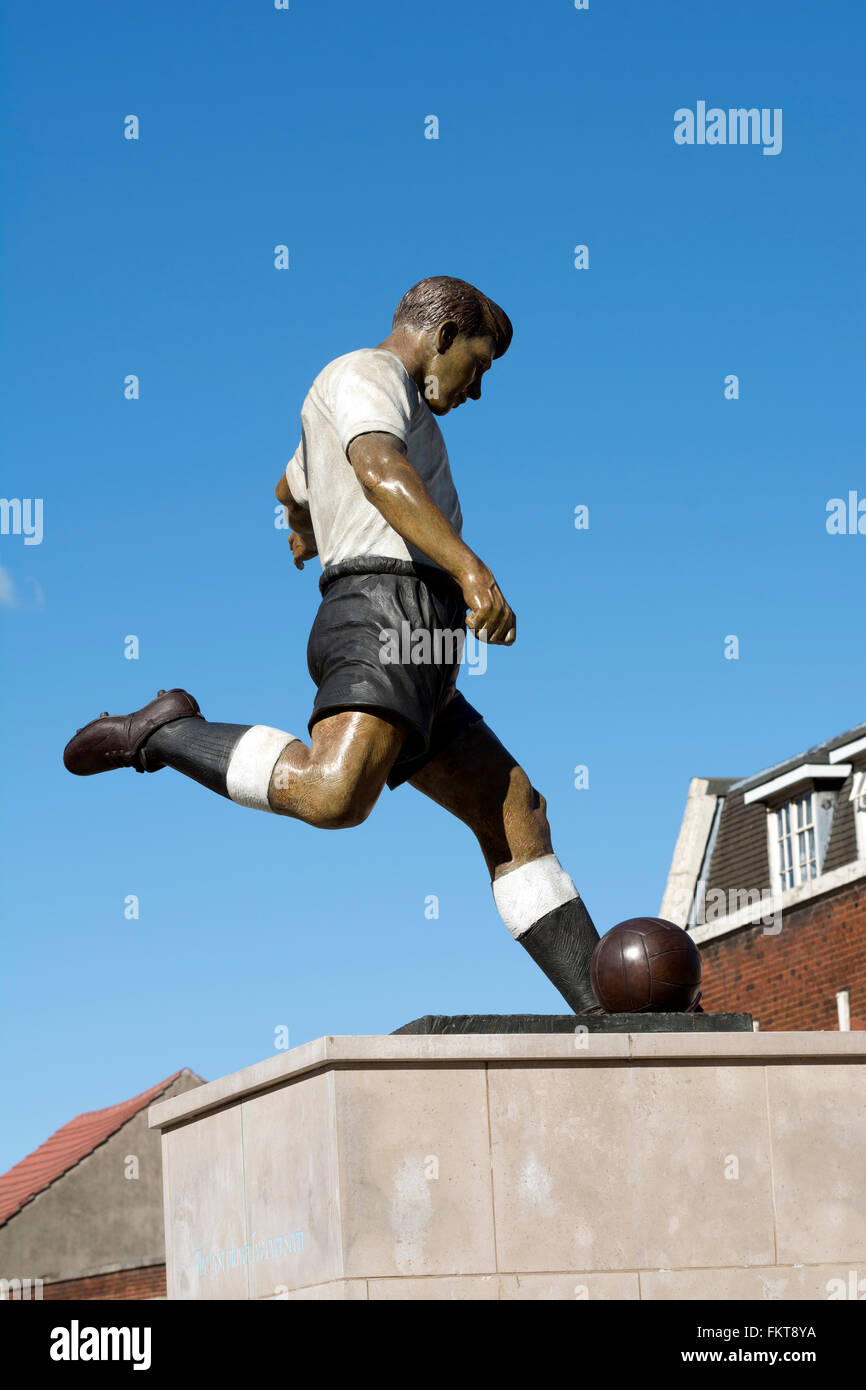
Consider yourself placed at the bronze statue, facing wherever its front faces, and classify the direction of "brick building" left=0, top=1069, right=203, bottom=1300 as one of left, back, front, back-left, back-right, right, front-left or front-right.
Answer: left

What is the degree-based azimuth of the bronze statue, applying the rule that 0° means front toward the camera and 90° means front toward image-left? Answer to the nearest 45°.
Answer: approximately 270°

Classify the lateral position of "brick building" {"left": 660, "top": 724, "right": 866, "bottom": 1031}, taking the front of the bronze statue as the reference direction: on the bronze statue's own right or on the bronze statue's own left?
on the bronze statue's own left
